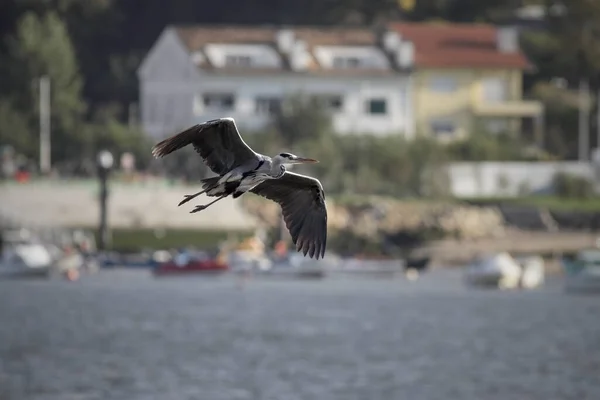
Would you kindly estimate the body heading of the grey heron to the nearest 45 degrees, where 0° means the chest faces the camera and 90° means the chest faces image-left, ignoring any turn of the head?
approximately 270°
